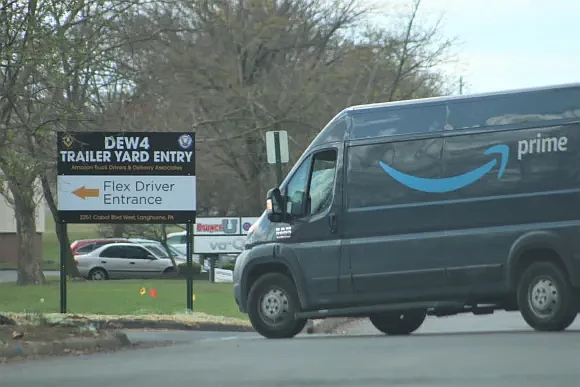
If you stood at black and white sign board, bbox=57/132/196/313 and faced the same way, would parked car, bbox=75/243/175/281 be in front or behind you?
behind

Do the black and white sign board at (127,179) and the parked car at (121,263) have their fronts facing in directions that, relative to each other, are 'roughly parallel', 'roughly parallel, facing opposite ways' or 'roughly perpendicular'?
roughly perpendicular

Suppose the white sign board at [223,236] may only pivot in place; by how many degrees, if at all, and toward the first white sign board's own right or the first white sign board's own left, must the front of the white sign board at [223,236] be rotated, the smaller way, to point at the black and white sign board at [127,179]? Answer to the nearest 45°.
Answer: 0° — it already faces it

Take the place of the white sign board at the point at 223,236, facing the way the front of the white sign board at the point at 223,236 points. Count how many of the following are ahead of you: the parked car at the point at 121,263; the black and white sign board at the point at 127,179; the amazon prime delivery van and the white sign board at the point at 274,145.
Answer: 3
